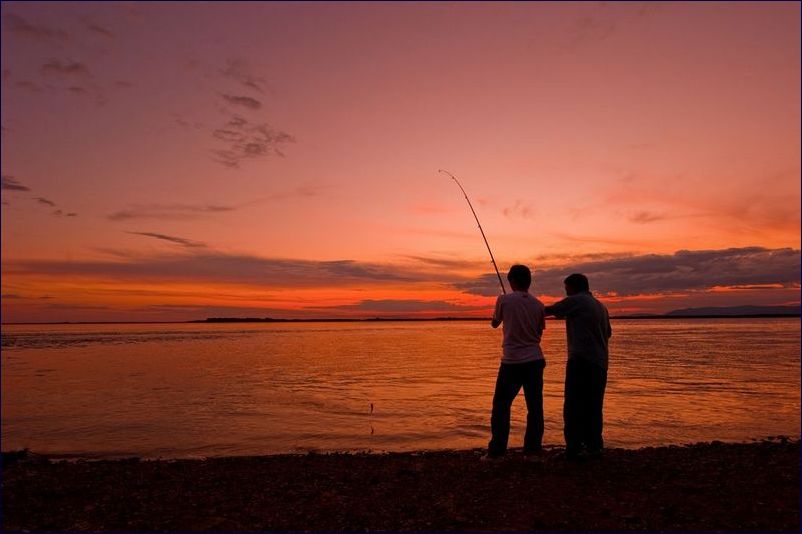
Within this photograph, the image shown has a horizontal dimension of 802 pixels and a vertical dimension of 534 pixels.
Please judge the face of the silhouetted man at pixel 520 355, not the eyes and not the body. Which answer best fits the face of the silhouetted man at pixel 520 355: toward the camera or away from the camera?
away from the camera

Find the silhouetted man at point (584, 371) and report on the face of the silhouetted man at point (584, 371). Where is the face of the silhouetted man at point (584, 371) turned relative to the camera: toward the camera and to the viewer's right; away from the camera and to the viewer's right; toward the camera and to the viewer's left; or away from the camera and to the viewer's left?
away from the camera and to the viewer's left

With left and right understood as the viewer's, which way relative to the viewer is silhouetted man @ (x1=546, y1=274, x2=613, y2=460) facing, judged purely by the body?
facing away from the viewer and to the left of the viewer
